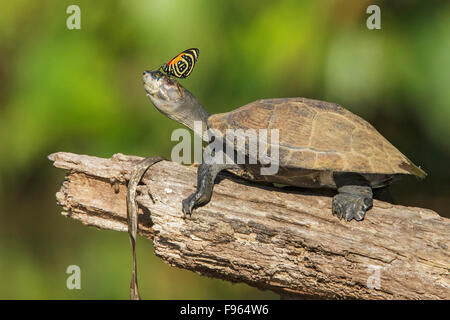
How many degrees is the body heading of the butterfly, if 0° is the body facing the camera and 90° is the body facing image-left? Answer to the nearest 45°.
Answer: approximately 90°

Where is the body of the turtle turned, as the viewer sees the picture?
to the viewer's left
